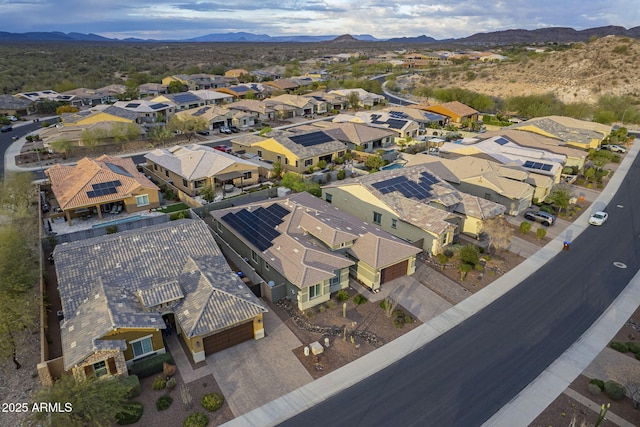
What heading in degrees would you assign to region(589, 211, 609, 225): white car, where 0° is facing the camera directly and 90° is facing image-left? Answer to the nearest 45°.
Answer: approximately 45°

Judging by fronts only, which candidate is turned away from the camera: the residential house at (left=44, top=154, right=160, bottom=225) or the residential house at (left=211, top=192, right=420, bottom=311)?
the residential house at (left=44, top=154, right=160, bottom=225)

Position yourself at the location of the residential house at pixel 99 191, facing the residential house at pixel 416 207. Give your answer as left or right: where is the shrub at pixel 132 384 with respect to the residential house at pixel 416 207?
right

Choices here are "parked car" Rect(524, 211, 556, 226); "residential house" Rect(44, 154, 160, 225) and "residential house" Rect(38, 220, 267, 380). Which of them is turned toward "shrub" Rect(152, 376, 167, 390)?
"residential house" Rect(38, 220, 267, 380)

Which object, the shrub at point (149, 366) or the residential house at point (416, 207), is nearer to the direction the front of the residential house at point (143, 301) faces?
the shrub

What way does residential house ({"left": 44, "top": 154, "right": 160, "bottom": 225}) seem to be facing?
away from the camera

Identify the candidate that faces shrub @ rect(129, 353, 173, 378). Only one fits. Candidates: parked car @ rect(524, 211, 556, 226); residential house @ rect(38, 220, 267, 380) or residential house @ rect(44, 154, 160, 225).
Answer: residential house @ rect(38, 220, 267, 380)

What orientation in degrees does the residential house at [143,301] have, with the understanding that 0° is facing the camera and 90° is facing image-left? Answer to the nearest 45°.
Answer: approximately 0°

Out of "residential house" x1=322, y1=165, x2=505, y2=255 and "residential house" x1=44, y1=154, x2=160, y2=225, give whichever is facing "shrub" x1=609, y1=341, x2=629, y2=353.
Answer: "residential house" x1=322, y1=165, x2=505, y2=255

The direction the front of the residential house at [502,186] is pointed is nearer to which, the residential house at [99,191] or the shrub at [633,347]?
the shrub

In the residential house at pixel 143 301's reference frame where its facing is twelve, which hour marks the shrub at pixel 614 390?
The shrub is roughly at 10 o'clock from the residential house.

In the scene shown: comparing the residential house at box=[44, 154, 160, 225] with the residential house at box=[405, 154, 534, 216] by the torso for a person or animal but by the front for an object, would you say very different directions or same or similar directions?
very different directions
